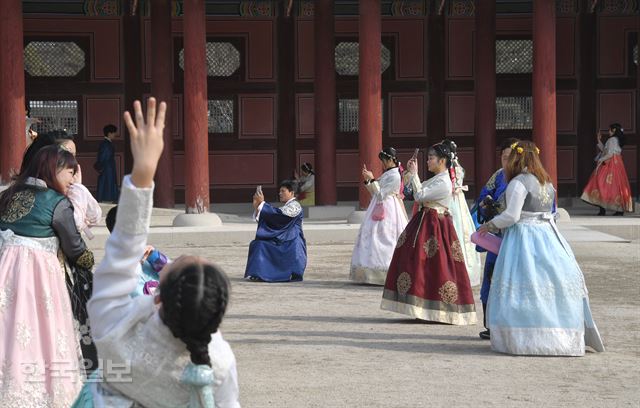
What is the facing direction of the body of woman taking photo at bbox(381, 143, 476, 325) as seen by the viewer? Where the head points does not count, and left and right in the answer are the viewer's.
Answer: facing to the left of the viewer

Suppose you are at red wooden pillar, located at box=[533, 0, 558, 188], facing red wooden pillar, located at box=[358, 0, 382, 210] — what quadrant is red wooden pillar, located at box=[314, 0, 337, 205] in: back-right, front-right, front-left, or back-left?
front-right

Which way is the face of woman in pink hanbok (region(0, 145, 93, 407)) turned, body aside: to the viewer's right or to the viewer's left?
to the viewer's right

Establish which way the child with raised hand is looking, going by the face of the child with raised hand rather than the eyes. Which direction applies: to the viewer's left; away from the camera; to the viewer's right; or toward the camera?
away from the camera

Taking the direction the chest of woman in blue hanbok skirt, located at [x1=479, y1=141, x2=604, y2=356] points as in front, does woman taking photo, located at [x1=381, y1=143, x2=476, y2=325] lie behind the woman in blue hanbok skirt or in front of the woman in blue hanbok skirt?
in front

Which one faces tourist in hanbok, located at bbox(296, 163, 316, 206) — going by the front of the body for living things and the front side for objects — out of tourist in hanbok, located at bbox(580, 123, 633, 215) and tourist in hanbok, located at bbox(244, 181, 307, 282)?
tourist in hanbok, located at bbox(580, 123, 633, 215)

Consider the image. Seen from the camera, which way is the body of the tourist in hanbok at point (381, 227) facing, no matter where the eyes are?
to the viewer's left

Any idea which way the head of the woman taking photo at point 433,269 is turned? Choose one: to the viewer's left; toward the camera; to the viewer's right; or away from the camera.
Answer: to the viewer's left

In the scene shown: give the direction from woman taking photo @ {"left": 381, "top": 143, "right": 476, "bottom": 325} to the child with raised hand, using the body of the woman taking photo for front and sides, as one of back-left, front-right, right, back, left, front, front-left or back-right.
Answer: left

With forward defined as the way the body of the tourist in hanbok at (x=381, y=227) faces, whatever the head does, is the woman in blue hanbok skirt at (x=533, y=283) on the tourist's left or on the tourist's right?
on the tourist's left

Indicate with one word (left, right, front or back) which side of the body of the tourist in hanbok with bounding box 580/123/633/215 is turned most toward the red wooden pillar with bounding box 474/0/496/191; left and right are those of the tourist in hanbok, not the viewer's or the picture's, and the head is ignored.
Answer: front
